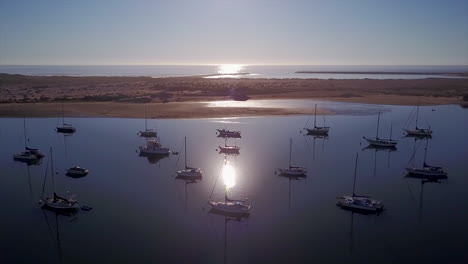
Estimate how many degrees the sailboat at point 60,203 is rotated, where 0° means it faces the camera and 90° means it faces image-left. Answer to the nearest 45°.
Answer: approximately 135°

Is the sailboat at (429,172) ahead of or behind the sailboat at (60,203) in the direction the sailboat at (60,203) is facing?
behind

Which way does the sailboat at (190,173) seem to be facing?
to the viewer's left

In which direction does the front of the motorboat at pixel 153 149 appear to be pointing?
to the viewer's left

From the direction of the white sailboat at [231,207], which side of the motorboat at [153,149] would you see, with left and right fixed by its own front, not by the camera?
left

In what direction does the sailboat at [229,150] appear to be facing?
to the viewer's left

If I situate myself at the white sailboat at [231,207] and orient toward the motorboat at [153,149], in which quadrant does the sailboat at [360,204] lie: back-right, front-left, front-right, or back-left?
back-right

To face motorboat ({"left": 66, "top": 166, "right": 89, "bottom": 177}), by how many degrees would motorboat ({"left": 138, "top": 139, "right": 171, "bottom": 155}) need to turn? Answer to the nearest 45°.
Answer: approximately 45° to its left

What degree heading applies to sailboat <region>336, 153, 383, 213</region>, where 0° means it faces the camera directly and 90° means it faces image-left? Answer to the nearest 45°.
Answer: approximately 135°

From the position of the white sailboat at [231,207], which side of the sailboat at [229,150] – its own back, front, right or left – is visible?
left

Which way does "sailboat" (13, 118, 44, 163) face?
to the viewer's left

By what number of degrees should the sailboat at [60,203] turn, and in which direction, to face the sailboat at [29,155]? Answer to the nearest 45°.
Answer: approximately 45° to its right

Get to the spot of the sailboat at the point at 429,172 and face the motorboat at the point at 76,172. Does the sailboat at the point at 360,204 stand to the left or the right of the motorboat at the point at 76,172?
left

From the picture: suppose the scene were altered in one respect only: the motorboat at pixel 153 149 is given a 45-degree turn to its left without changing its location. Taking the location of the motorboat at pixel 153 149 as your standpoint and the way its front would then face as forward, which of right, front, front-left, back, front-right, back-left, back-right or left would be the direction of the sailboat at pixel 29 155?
front-right
